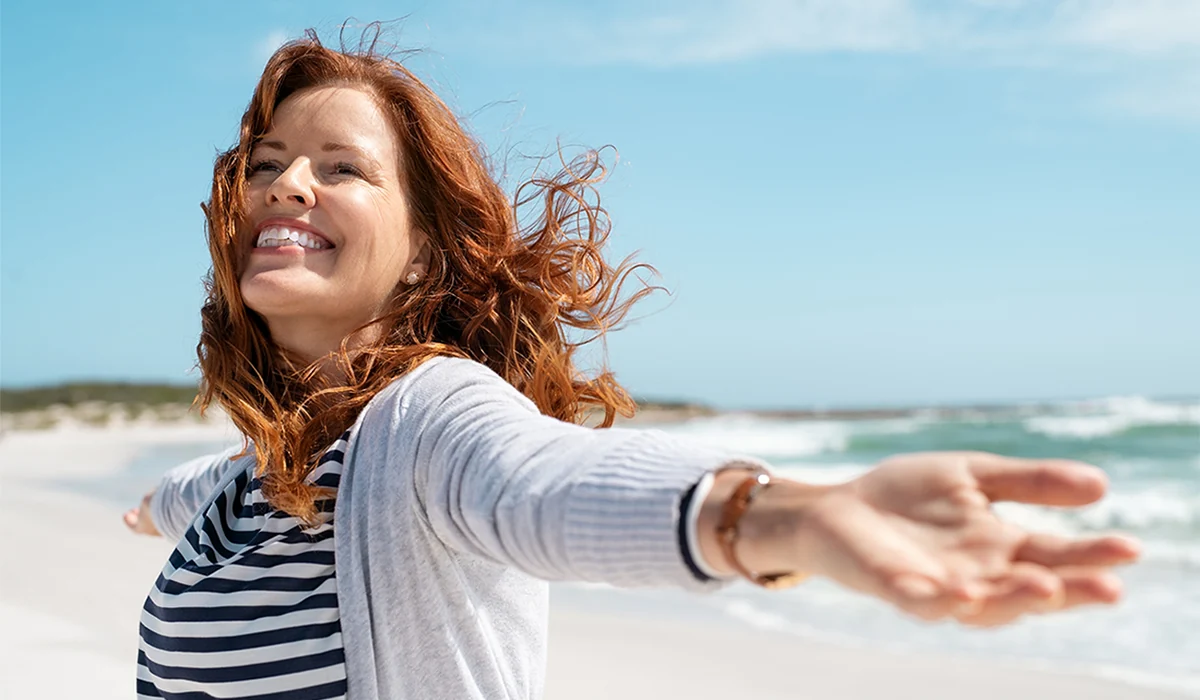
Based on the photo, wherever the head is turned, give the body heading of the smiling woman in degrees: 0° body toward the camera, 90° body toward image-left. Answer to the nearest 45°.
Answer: approximately 45°

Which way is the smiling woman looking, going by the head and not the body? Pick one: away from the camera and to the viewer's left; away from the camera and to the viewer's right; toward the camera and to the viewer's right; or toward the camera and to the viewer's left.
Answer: toward the camera and to the viewer's left
